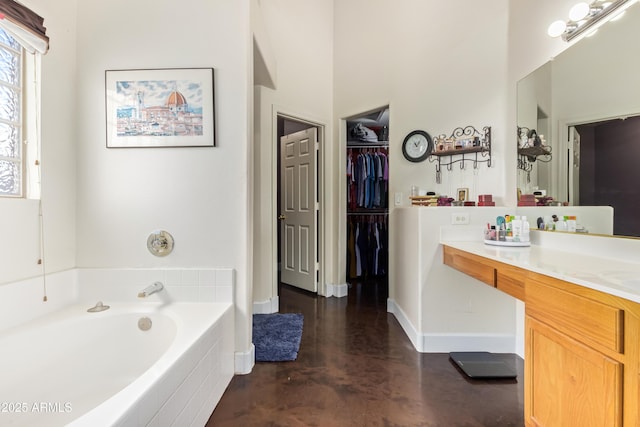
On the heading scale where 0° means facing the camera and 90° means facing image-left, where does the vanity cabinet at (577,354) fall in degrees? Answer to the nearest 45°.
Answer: approximately 45°

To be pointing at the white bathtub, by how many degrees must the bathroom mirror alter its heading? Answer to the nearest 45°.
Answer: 0° — it already faces it

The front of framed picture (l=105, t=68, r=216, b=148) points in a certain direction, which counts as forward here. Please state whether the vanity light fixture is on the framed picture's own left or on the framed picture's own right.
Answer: on the framed picture's own left

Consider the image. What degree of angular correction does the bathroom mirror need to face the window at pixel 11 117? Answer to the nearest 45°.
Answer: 0° — it already faces it

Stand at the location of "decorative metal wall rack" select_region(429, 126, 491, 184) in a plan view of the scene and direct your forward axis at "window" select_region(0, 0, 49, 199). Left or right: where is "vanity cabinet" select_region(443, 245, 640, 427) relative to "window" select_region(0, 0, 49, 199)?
left

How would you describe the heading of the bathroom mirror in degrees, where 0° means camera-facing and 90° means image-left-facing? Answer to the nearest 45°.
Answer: approximately 45°

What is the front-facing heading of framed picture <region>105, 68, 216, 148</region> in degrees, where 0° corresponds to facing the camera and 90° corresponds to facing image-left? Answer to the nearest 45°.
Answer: approximately 0°

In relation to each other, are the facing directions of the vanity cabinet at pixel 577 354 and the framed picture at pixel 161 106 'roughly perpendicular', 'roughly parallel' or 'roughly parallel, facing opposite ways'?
roughly perpendicular
